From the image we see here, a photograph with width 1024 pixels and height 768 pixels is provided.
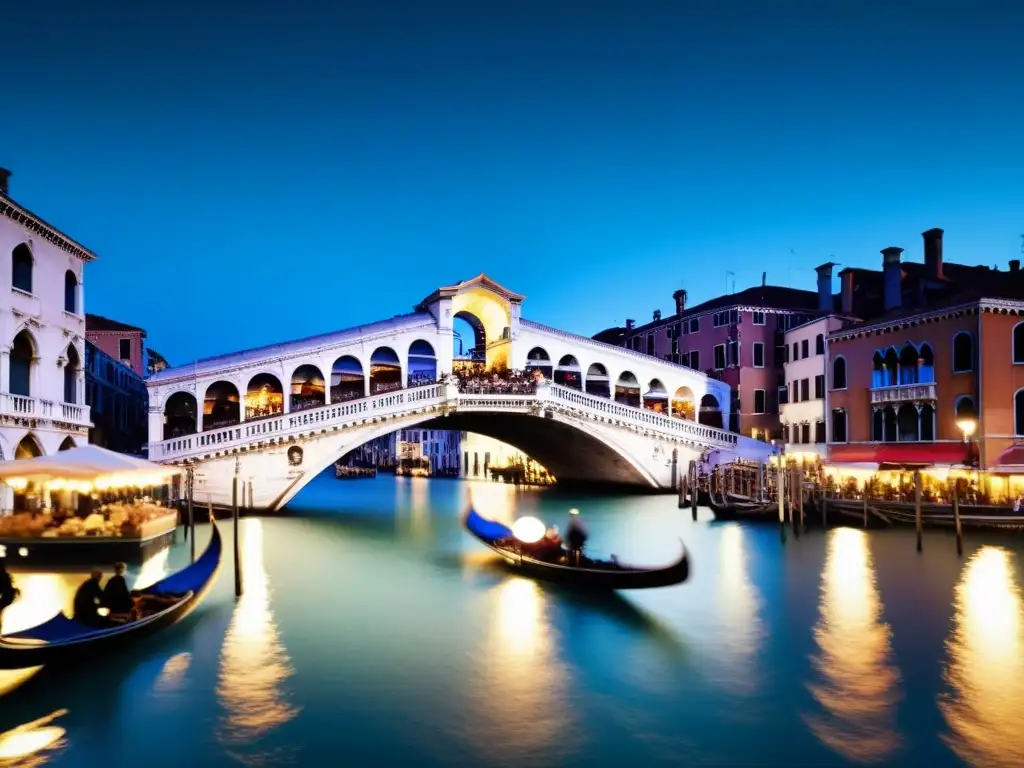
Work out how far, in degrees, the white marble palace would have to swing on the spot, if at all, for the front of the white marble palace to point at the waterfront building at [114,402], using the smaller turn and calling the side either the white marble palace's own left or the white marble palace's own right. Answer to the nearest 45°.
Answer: approximately 135° to the white marble palace's own left

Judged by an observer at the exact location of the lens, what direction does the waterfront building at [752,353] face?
facing the viewer and to the left of the viewer

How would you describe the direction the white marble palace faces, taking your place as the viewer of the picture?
facing the viewer and to the right of the viewer

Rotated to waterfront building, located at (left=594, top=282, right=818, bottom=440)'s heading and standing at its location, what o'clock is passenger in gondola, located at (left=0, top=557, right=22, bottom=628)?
The passenger in gondola is roughly at 11 o'clock from the waterfront building.

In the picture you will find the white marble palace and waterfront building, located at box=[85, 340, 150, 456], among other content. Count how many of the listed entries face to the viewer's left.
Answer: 0

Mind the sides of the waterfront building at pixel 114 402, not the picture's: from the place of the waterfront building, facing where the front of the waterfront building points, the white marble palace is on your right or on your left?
on your right

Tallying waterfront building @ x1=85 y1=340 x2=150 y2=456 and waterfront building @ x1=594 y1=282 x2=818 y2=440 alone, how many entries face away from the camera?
0

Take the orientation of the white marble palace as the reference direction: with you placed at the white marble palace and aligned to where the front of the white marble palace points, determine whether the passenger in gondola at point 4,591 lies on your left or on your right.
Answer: on your right

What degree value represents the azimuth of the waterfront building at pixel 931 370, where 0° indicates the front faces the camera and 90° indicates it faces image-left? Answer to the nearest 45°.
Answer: approximately 45°
